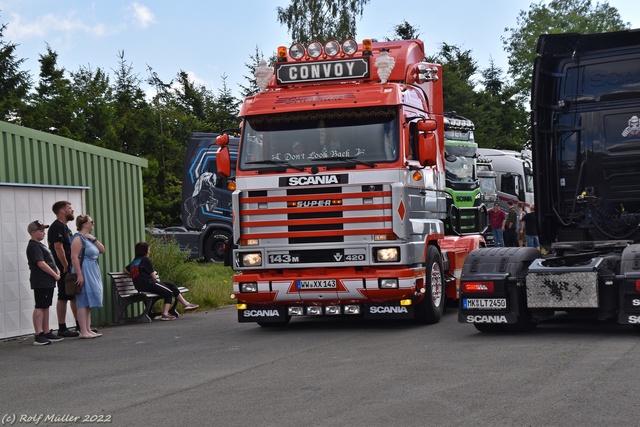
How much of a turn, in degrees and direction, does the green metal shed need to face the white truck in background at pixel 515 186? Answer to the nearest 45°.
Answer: approximately 90° to its left

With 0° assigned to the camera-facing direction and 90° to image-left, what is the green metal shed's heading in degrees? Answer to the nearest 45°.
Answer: approximately 315°

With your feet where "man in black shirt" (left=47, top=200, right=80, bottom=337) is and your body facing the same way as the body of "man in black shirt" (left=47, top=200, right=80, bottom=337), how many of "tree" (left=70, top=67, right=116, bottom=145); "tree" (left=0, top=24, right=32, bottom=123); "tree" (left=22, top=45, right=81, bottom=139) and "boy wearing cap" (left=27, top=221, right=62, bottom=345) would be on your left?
3

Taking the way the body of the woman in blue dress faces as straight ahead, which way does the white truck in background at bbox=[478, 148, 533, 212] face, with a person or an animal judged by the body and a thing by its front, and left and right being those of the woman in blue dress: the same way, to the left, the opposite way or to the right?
to the right

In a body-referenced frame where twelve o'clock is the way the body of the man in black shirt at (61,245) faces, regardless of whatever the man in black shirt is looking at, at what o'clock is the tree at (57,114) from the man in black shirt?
The tree is roughly at 9 o'clock from the man in black shirt.

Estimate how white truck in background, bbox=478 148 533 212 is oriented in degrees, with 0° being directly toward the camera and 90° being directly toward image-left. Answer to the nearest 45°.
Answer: approximately 315°

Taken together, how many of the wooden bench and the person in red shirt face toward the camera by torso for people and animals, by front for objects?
1

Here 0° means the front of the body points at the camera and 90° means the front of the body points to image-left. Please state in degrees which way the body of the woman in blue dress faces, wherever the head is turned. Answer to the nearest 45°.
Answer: approximately 270°

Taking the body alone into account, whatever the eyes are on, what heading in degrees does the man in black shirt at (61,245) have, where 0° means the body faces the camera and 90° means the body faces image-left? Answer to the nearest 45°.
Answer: approximately 270°

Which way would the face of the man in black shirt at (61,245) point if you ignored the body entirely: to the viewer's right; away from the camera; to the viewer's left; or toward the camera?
to the viewer's right

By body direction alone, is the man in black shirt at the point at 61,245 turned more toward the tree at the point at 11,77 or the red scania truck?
the red scania truck
